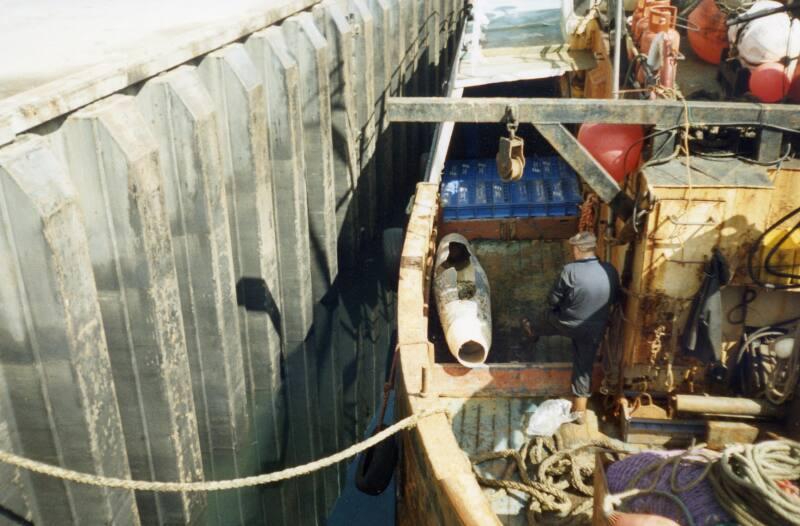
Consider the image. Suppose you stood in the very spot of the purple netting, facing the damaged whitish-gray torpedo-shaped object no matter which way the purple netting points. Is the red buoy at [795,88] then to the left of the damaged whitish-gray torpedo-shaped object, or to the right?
right

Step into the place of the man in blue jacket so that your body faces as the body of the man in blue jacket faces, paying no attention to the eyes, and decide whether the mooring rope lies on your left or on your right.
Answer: on your left

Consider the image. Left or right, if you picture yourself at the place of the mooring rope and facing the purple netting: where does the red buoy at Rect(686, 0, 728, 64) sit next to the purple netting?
left

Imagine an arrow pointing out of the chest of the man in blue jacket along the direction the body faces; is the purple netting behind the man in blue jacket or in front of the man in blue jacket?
behind
